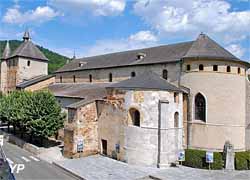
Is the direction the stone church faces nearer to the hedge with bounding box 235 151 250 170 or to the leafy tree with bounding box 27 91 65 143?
the leafy tree

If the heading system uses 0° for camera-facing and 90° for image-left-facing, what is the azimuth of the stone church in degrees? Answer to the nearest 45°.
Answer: approximately 135°

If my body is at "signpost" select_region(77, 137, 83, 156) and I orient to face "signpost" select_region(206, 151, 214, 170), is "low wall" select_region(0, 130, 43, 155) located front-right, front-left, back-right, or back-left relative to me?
back-left

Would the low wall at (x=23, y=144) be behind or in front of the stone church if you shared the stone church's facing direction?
in front

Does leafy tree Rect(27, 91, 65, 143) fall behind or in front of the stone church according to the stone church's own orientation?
in front
